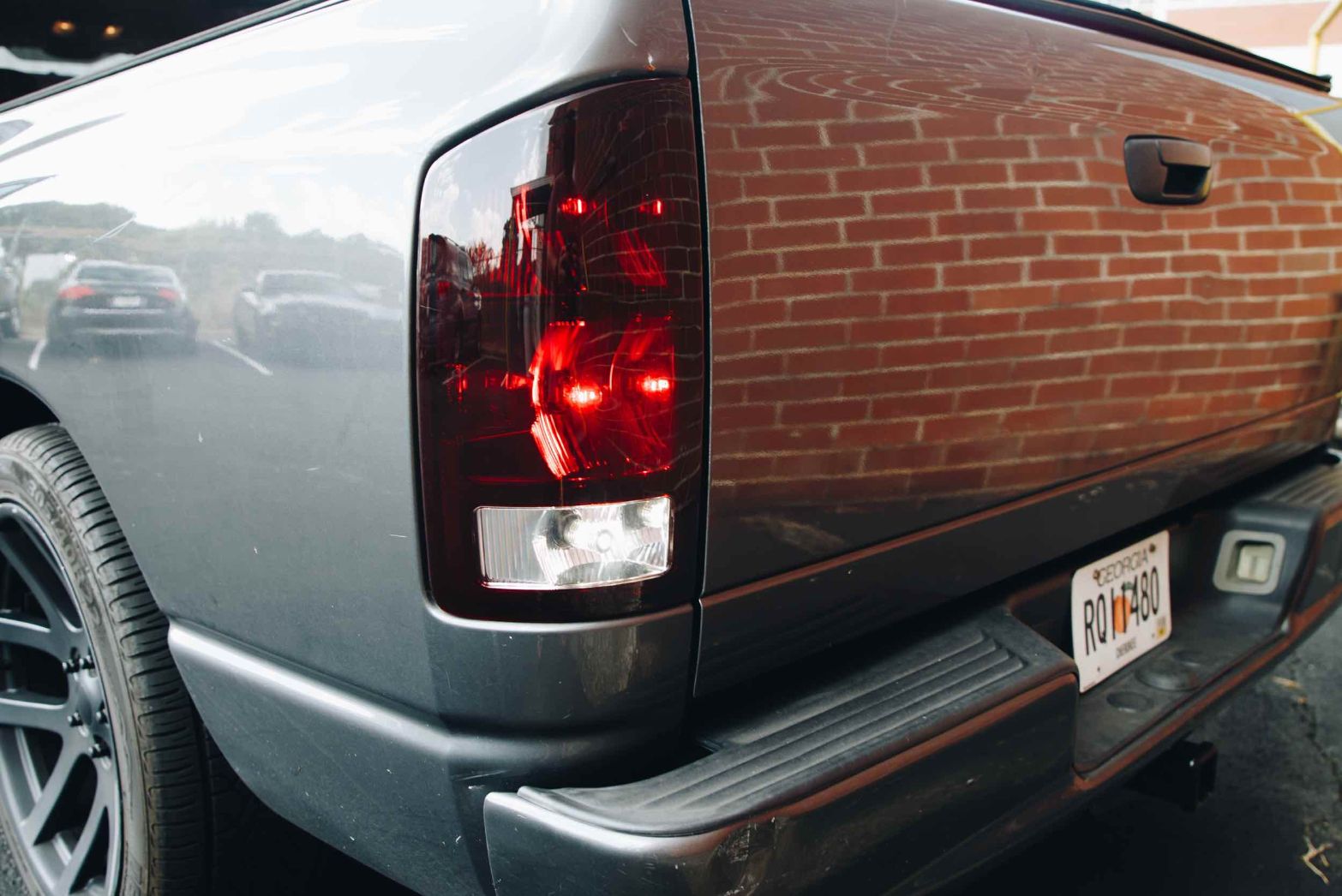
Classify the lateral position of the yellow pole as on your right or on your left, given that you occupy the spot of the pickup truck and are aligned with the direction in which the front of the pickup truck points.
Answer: on your right

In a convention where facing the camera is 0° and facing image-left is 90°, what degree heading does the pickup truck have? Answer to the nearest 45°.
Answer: approximately 135°
